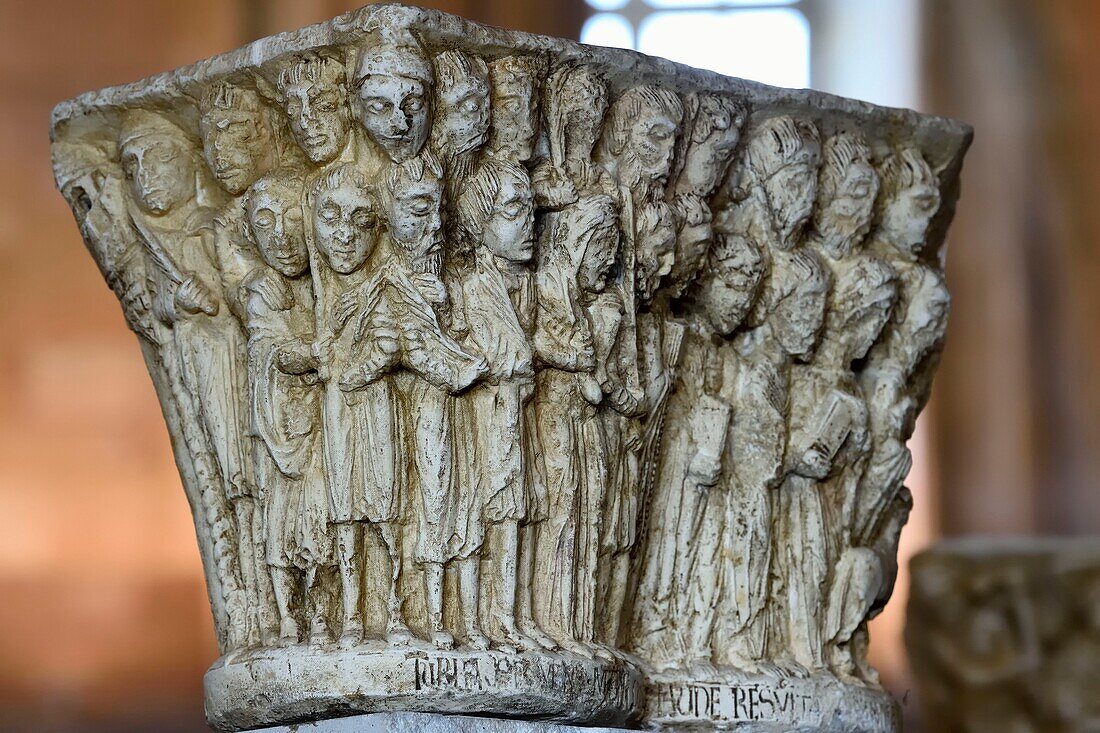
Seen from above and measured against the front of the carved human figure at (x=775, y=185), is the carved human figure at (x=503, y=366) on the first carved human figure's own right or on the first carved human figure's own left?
on the first carved human figure's own right

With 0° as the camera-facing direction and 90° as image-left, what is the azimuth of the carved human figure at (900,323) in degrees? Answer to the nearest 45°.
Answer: approximately 315°

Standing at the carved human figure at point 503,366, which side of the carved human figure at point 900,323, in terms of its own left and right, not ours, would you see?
right

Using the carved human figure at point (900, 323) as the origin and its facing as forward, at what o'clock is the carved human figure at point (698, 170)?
the carved human figure at point (698, 170) is roughly at 3 o'clock from the carved human figure at point (900, 323).

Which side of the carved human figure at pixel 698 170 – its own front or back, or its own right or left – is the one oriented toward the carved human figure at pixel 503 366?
right

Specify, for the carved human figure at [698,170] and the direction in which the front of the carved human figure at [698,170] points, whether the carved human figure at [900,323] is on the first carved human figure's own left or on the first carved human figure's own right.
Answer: on the first carved human figure's own left

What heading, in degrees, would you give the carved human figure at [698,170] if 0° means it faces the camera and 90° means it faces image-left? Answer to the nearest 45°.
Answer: approximately 315°

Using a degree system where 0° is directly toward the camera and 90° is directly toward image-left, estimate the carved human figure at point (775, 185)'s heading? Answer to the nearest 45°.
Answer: approximately 315°
